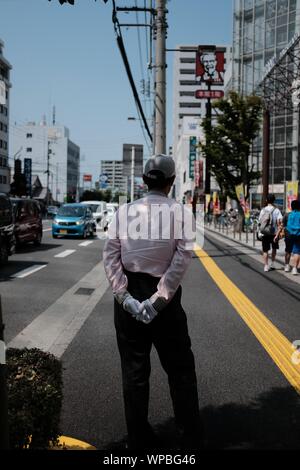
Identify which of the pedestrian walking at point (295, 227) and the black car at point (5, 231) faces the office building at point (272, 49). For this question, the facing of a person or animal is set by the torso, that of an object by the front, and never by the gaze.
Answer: the pedestrian walking

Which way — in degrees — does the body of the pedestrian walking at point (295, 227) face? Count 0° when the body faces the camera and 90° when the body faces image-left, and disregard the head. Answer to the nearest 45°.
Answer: approximately 180°

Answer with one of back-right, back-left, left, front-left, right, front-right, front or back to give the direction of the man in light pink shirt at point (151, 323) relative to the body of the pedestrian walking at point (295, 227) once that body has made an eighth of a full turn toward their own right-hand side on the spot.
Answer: back-right

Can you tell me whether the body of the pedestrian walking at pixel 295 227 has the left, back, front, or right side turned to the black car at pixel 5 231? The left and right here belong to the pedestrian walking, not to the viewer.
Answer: left
